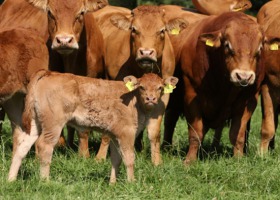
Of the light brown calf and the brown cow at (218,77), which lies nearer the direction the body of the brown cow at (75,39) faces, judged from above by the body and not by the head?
the light brown calf

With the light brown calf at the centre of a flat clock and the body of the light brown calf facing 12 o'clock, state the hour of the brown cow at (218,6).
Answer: The brown cow is roughly at 10 o'clock from the light brown calf.

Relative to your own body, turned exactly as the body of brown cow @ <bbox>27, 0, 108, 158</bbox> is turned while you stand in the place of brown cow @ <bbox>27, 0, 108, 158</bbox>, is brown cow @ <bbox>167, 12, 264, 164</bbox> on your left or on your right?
on your left

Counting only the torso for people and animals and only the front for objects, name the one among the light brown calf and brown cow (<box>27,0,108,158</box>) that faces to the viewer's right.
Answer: the light brown calf

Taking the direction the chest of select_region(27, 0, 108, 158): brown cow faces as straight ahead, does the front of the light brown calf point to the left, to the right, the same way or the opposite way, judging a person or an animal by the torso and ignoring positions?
to the left

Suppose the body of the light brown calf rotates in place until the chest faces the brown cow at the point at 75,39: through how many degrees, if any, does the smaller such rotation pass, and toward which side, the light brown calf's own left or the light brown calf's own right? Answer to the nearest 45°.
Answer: approximately 90° to the light brown calf's own left

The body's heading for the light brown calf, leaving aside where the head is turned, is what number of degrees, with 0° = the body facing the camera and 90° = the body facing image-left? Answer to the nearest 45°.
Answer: approximately 270°

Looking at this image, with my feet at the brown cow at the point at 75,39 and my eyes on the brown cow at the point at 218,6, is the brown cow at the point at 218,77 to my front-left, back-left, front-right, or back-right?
front-right

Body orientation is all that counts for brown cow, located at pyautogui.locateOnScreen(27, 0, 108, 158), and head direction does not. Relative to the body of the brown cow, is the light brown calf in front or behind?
in front

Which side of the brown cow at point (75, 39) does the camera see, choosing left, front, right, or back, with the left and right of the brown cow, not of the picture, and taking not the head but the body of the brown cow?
front

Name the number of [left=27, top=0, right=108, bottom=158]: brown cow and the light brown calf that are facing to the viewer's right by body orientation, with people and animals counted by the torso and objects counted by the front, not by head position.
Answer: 1
